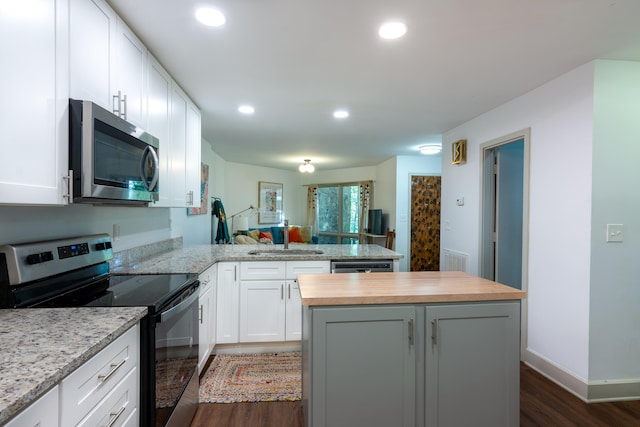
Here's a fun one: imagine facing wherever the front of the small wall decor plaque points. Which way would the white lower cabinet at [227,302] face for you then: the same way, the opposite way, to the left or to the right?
to the left

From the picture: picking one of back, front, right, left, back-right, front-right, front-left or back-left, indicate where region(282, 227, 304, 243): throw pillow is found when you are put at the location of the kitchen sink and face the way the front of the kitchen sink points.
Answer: back

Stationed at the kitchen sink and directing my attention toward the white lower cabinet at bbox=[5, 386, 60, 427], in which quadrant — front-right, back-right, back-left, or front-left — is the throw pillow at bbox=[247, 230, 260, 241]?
back-right

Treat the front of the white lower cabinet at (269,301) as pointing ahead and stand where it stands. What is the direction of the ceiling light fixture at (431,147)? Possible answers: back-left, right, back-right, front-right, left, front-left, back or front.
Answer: back-left

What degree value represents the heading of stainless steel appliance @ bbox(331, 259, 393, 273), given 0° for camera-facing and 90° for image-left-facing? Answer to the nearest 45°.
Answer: approximately 0°

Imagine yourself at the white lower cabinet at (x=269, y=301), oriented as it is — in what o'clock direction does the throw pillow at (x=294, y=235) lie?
The throw pillow is roughly at 6 o'clock from the white lower cabinet.

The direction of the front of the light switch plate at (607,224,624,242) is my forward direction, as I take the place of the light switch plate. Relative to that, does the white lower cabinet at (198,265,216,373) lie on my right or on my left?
on my right

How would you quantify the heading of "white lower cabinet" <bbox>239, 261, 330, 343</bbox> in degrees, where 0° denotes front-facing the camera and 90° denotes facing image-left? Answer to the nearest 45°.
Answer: approximately 0°
